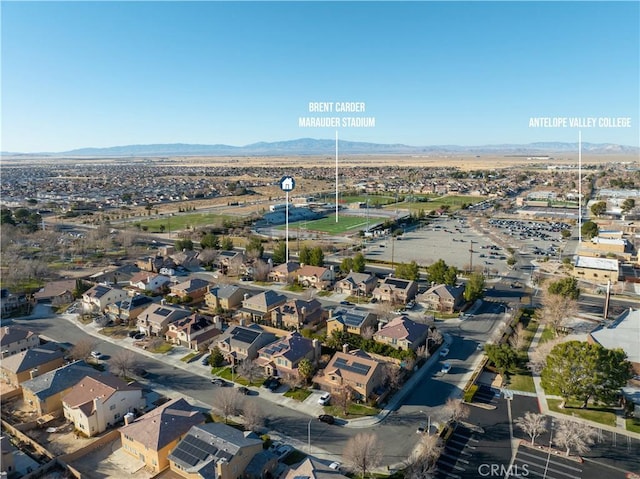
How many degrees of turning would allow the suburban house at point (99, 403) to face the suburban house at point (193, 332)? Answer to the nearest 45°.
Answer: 0° — it already faces it

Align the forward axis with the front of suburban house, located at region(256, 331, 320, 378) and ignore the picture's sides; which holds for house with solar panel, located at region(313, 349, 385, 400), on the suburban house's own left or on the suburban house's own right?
on the suburban house's own left

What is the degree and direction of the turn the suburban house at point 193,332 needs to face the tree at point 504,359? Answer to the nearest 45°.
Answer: approximately 90° to its left

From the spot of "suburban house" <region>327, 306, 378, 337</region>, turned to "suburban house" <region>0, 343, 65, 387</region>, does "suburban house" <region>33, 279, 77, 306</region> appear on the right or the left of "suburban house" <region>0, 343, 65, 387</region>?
right

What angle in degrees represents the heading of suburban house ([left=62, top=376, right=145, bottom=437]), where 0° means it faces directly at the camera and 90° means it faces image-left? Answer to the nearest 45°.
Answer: approximately 225°

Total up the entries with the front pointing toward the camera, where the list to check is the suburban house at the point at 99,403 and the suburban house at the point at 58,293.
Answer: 1
